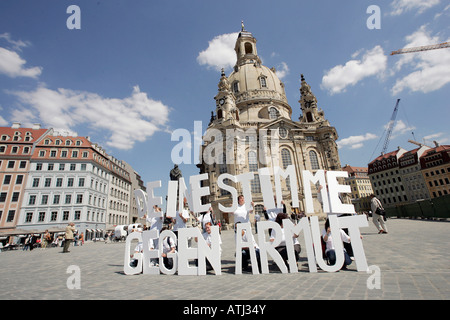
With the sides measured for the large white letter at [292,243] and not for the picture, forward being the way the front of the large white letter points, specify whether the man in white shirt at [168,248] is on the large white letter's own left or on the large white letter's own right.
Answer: on the large white letter's own right

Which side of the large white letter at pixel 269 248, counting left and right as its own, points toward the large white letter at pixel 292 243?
left

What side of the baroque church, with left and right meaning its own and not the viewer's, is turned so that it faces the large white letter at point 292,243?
front

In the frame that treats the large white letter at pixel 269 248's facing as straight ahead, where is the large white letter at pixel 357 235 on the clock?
the large white letter at pixel 357 235 is roughly at 9 o'clock from the large white letter at pixel 269 248.

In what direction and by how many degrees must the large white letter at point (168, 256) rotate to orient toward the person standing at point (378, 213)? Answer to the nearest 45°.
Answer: approximately 90° to its left

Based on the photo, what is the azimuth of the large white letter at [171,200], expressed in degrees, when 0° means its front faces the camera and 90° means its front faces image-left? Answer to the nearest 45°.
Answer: approximately 0°

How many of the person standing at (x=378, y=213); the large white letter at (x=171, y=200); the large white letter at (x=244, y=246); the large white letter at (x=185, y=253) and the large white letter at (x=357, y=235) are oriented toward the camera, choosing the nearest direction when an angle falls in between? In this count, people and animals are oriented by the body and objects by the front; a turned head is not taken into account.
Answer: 4

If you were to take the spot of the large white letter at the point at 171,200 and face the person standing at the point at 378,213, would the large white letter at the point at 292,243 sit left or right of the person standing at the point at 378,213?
right

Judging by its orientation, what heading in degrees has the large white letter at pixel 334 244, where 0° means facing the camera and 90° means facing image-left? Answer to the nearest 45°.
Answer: approximately 0°
